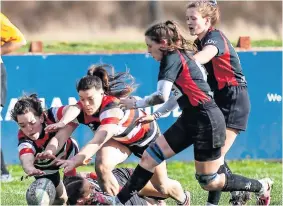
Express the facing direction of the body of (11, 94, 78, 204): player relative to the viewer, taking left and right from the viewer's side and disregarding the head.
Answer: facing the viewer and to the left of the viewer

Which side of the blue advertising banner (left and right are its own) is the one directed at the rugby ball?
front

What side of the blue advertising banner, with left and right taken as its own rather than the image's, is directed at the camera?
front

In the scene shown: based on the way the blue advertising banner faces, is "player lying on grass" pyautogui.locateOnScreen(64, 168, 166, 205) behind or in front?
in front
